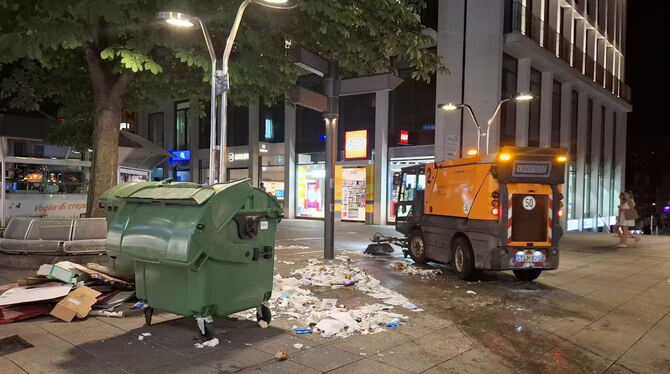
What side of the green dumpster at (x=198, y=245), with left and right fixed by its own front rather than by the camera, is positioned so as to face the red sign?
back

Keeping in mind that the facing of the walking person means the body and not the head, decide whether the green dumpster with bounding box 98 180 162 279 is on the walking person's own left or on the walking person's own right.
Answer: on the walking person's own left

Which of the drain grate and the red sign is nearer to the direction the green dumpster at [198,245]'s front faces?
the drain grate

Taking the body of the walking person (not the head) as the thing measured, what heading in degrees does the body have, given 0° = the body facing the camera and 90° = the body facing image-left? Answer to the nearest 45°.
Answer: approximately 90°

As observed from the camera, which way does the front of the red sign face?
facing the viewer

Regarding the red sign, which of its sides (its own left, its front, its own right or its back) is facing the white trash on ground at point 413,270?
front

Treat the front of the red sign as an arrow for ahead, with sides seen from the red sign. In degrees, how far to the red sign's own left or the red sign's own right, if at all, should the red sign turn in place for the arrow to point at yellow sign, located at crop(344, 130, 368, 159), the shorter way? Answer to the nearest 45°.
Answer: approximately 135° to the red sign's own right

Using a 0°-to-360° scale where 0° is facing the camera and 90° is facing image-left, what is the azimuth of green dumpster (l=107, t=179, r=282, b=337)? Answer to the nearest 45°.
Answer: approximately 45°
